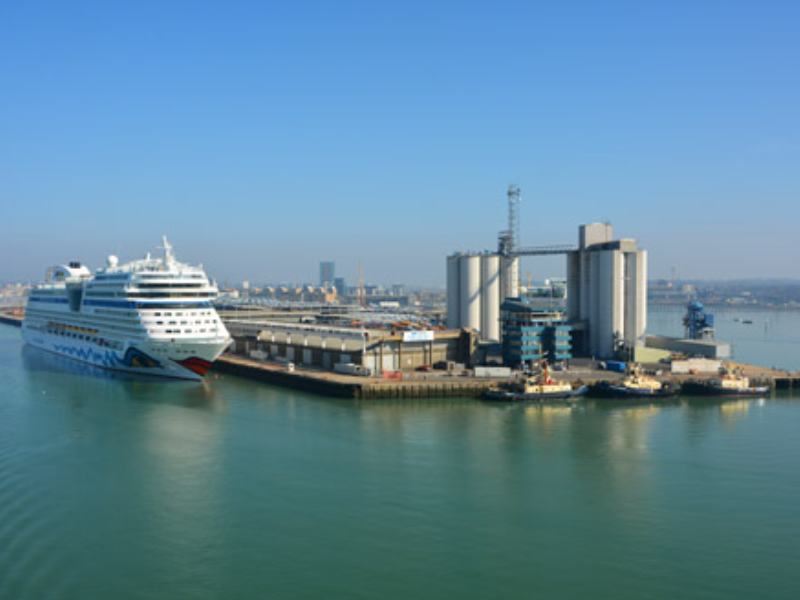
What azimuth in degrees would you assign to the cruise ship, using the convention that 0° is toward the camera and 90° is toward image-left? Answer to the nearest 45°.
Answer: approximately 315°

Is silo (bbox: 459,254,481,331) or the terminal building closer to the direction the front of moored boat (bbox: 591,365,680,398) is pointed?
the terminal building

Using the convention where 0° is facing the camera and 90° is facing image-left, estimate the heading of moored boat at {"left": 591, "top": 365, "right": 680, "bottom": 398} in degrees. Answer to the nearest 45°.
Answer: approximately 90°

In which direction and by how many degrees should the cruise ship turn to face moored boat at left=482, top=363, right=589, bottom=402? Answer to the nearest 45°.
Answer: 0° — it already faces it
